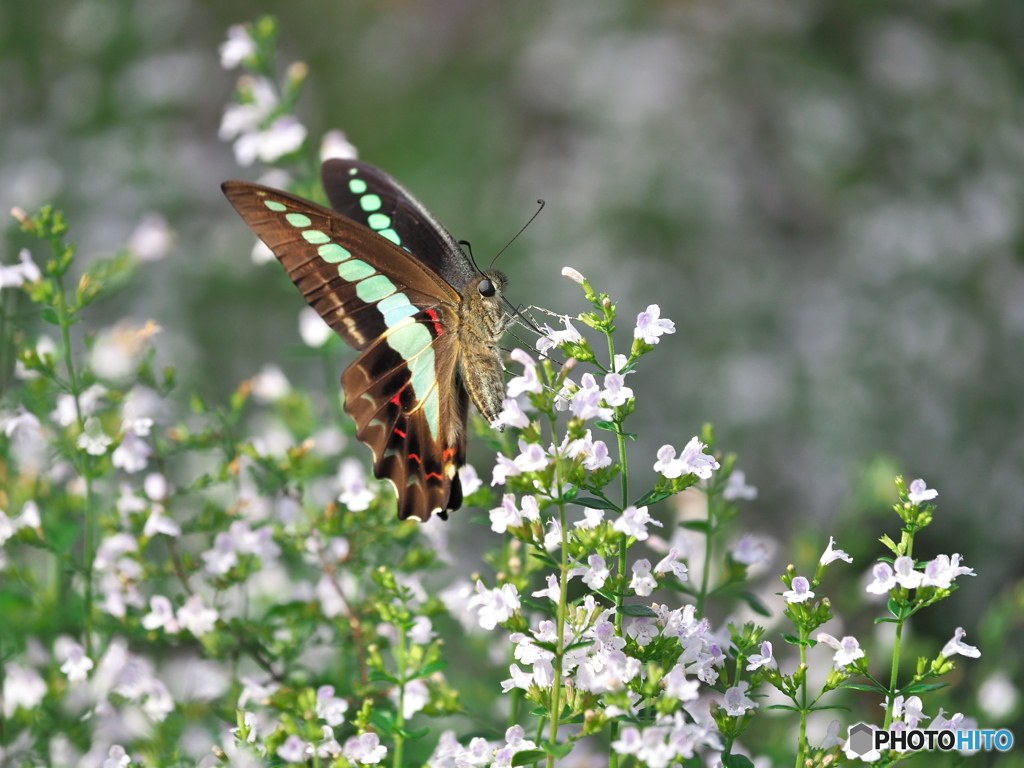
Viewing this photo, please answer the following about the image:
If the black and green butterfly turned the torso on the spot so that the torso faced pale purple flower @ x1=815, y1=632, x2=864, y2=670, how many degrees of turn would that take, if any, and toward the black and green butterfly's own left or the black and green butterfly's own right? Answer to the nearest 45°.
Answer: approximately 45° to the black and green butterfly's own right

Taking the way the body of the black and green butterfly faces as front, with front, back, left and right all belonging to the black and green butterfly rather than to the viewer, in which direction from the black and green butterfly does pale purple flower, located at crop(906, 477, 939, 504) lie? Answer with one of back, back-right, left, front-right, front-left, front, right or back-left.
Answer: front-right

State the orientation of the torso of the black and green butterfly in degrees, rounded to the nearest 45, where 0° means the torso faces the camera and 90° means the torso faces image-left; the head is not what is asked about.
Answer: approximately 270°
